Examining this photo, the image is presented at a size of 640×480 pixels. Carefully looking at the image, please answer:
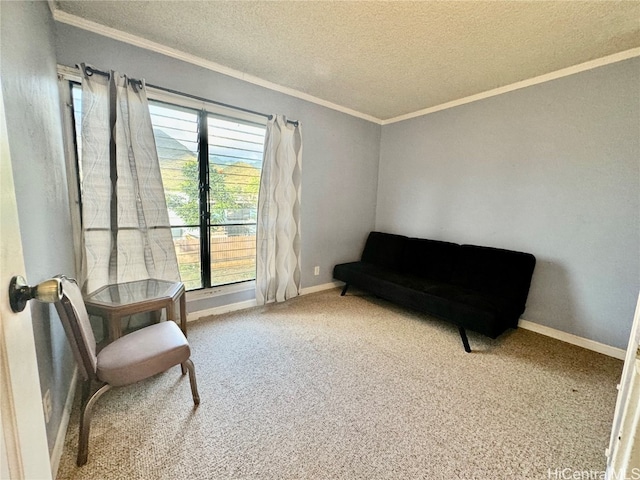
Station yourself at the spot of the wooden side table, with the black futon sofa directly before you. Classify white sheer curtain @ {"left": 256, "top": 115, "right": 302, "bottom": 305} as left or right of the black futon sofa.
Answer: left

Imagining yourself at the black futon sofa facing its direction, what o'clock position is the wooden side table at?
The wooden side table is roughly at 12 o'clock from the black futon sofa.

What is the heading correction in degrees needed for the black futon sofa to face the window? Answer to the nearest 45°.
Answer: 0° — it already faces it

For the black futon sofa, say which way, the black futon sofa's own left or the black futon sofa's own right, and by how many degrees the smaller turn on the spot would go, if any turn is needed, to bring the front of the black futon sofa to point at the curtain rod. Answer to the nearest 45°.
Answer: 0° — it already faces it

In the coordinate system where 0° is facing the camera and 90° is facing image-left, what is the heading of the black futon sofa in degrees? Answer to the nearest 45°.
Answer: approximately 45°

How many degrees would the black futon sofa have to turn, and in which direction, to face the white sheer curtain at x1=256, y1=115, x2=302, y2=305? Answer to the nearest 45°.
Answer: approximately 45° to its right
